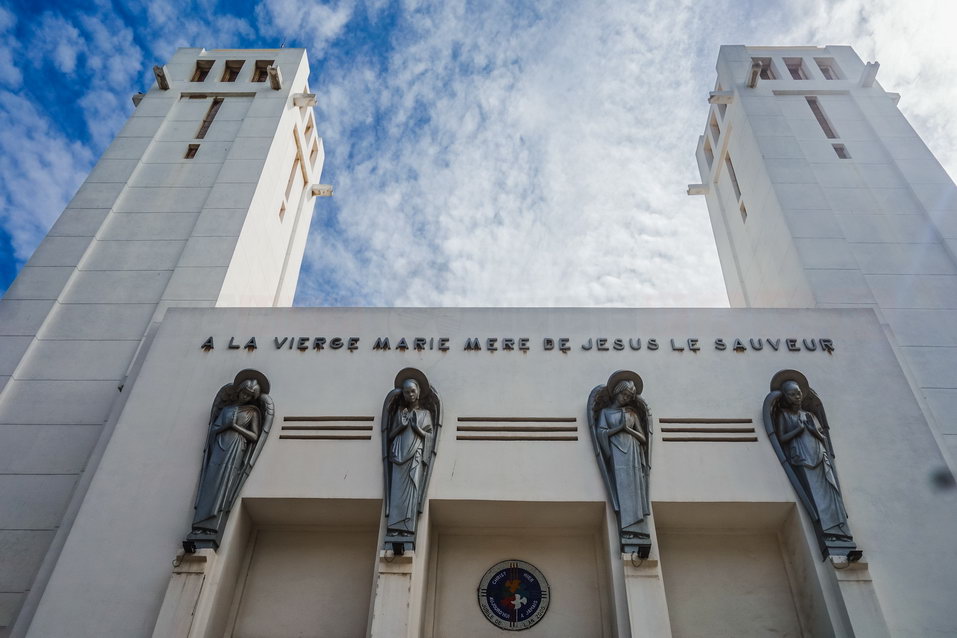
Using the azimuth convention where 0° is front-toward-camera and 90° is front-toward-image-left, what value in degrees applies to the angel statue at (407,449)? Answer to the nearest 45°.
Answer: approximately 0°

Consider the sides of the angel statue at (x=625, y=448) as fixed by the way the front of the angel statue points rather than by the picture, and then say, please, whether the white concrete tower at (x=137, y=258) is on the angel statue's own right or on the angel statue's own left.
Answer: on the angel statue's own right

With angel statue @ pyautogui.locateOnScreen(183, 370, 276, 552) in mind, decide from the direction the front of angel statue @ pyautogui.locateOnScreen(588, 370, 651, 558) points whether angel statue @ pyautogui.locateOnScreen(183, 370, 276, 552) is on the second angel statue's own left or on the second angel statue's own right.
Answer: on the second angel statue's own right

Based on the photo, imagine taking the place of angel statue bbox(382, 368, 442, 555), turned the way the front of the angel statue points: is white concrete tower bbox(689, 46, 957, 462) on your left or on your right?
on your left

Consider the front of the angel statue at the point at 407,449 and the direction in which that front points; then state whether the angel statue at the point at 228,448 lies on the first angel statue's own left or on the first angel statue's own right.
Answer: on the first angel statue's own right

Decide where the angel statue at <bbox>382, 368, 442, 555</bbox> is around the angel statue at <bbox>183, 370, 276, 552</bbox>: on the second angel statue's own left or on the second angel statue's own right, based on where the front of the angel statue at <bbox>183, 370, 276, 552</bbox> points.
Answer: on the second angel statue's own left
